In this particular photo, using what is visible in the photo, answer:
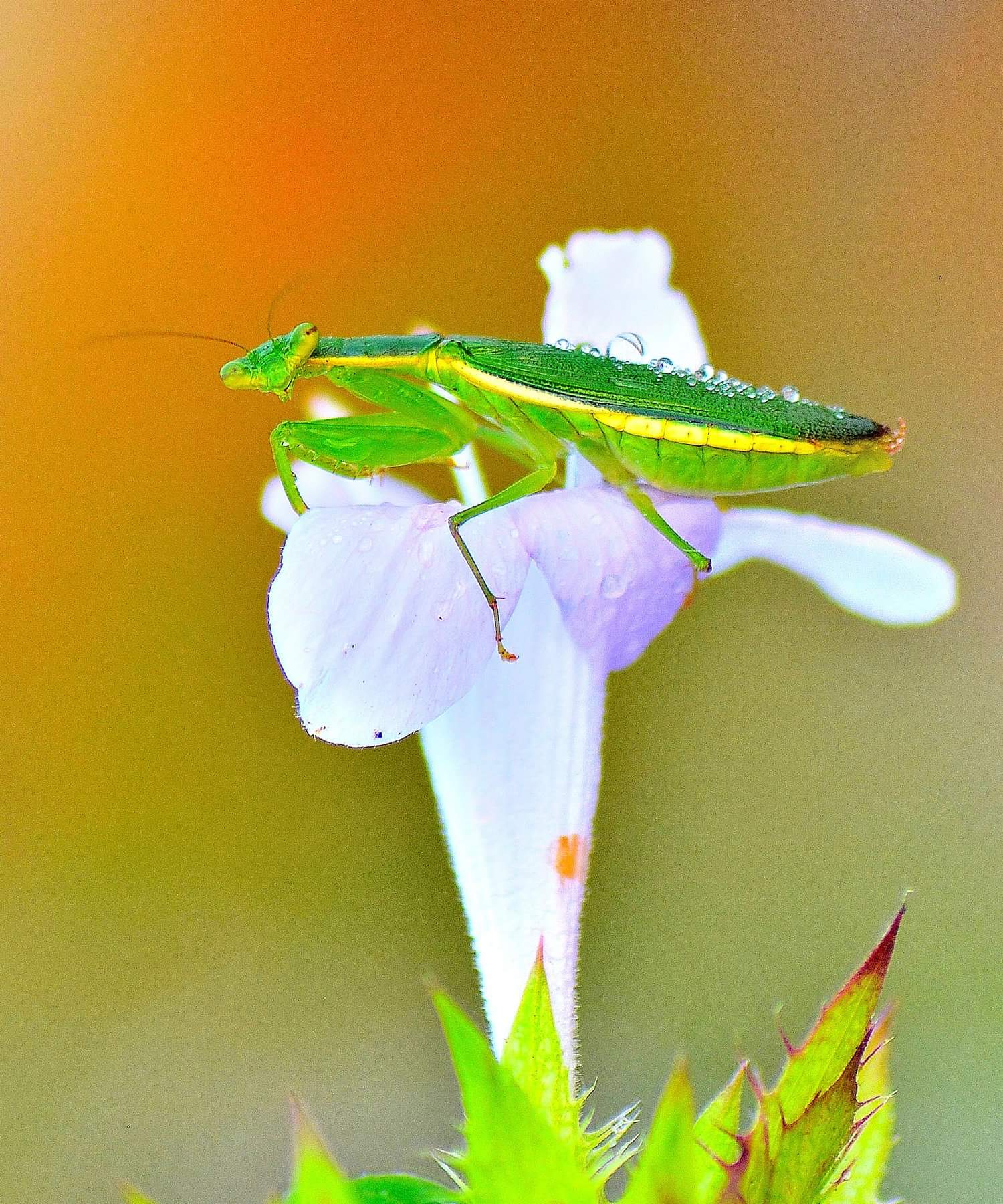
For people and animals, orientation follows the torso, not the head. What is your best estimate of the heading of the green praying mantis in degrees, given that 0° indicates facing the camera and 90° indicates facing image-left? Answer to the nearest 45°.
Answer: approximately 90°
